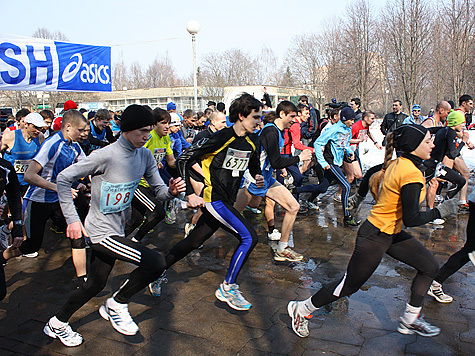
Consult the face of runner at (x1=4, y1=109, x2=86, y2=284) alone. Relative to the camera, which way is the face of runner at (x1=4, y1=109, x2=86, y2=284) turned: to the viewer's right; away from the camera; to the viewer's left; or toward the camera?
to the viewer's right

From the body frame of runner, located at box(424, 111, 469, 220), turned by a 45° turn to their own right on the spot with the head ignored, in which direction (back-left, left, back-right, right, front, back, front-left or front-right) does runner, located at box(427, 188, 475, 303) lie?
front-right

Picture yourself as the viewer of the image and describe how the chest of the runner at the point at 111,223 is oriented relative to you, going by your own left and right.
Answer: facing the viewer and to the right of the viewer

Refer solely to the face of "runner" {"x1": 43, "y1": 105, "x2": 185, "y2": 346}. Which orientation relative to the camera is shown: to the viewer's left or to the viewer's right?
to the viewer's right

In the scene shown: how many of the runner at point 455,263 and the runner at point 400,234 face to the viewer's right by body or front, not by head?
2

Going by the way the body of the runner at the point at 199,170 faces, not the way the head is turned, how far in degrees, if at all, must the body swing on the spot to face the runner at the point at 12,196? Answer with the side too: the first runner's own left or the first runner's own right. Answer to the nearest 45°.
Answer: approximately 90° to the first runner's own right

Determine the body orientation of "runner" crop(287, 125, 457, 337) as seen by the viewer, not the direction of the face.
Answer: to the viewer's right

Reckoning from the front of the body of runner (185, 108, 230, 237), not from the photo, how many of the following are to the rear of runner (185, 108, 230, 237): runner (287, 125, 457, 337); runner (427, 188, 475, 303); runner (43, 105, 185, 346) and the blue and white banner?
1
